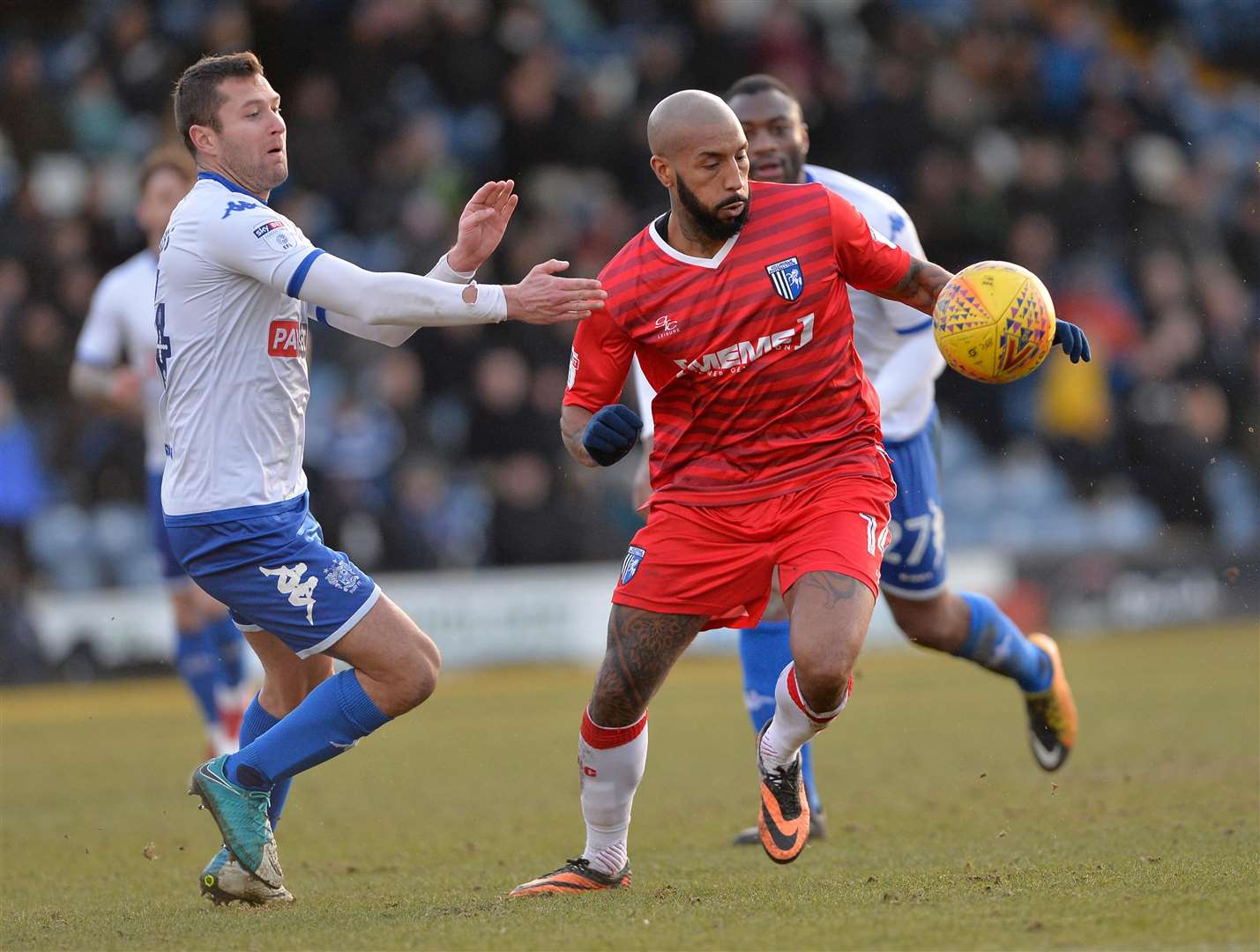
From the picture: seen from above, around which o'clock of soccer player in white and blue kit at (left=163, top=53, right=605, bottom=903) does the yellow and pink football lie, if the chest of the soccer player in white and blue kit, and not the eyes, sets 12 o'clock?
The yellow and pink football is roughly at 12 o'clock from the soccer player in white and blue kit.

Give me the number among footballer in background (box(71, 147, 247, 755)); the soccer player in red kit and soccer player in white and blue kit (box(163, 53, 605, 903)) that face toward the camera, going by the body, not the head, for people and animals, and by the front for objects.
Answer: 2

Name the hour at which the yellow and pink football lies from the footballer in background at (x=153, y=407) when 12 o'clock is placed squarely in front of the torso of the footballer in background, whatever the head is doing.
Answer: The yellow and pink football is roughly at 11 o'clock from the footballer in background.

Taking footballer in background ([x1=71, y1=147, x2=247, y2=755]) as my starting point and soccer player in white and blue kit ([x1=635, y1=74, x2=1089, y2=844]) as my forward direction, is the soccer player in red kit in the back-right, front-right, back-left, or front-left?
front-right

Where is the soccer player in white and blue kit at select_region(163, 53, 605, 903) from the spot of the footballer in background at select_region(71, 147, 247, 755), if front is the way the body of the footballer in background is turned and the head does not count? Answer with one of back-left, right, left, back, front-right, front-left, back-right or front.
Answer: front

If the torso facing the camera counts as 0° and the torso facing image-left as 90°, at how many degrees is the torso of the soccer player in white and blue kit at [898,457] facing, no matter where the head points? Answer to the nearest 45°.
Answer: approximately 45°

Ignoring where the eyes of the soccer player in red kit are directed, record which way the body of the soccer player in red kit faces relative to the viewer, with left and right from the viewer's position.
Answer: facing the viewer

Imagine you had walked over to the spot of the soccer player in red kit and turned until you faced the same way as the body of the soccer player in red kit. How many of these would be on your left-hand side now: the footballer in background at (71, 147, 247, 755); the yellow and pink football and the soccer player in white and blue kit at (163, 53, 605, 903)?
1

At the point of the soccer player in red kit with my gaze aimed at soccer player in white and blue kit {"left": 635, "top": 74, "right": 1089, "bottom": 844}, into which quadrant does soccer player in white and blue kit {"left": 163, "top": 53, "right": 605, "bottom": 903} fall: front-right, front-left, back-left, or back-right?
back-left

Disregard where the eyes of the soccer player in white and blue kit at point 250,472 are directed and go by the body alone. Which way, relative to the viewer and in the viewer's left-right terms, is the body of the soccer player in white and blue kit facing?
facing to the right of the viewer

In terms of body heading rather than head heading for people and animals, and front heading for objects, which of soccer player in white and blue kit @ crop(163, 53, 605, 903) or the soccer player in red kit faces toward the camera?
the soccer player in red kit

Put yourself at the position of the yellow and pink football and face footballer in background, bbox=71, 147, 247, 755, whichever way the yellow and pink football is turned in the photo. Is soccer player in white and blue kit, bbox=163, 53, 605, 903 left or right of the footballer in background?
left

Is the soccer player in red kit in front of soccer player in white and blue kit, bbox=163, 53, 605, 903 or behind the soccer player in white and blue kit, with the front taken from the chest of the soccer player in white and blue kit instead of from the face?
in front

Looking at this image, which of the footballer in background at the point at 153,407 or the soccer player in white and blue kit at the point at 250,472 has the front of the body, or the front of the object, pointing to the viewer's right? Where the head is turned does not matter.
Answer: the soccer player in white and blue kit

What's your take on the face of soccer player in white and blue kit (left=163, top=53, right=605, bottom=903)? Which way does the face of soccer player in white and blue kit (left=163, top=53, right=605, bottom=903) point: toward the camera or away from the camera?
toward the camera

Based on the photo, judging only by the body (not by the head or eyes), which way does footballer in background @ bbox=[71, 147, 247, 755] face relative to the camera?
toward the camera

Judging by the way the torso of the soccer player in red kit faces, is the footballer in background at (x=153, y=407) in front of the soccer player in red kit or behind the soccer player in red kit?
behind

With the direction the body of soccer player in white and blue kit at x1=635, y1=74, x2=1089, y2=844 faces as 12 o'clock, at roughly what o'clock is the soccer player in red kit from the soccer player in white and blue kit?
The soccer player in red kit is roughly at 11 o'clock from the soccer player in white and blue kit.

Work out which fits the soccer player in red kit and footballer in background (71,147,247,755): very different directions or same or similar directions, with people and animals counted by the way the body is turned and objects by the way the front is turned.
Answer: same or similar directions
